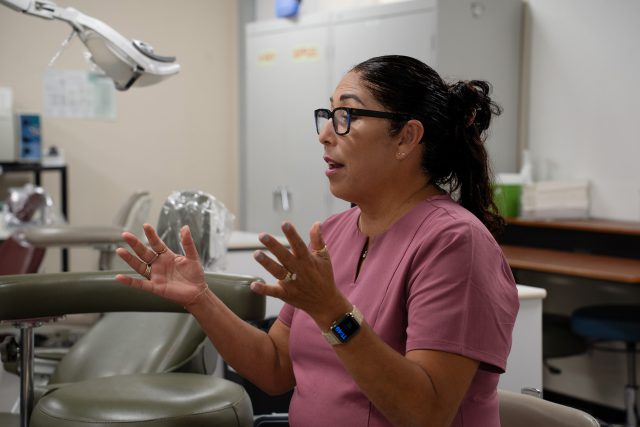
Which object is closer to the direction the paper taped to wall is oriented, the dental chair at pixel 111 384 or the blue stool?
the dental chair

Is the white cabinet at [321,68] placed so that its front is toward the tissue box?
no

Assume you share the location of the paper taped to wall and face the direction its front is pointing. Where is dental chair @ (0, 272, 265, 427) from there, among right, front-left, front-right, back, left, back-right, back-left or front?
front

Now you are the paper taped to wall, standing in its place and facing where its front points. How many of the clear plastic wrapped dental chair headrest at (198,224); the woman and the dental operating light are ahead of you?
3

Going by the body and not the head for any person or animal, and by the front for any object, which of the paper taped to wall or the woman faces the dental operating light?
the paper taped to wall

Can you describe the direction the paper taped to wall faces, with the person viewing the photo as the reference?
facing the viewer

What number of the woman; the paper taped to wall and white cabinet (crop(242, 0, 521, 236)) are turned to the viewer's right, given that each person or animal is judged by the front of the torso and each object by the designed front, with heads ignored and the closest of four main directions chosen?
0

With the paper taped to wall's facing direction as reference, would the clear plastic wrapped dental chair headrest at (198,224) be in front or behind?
in front

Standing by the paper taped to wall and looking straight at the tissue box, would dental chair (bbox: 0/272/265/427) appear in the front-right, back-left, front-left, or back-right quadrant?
front-right

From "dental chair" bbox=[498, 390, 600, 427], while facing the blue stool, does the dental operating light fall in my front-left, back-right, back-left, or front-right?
front-left

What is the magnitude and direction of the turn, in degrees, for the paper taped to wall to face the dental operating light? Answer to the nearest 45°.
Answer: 0° — it already faces it

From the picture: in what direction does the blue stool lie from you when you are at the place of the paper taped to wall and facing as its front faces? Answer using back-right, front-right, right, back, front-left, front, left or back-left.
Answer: front-left

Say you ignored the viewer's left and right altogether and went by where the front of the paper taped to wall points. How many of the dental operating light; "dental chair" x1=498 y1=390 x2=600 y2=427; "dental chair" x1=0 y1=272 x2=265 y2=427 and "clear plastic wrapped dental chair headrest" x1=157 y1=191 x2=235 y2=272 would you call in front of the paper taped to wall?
4

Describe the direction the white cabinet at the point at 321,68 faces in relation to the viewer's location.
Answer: facing the viewer and to the left of the viewer

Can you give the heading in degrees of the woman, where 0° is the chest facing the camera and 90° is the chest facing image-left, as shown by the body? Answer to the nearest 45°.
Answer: approximately 45°

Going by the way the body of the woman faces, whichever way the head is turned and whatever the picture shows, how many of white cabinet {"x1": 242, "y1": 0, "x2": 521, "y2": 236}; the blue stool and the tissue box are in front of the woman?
0

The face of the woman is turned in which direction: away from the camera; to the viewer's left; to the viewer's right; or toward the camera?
to the viewer's left

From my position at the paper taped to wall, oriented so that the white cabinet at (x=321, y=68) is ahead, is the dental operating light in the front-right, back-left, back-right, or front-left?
front-right
